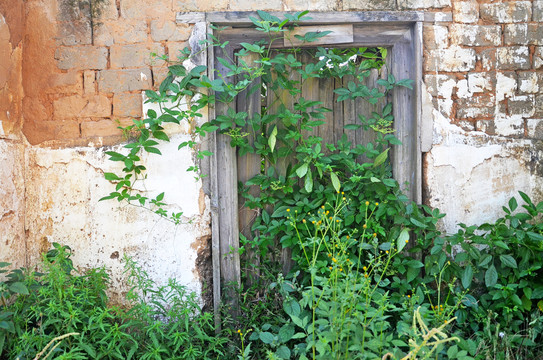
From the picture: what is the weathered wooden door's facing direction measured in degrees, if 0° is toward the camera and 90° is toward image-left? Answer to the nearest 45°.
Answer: approximately 0°
